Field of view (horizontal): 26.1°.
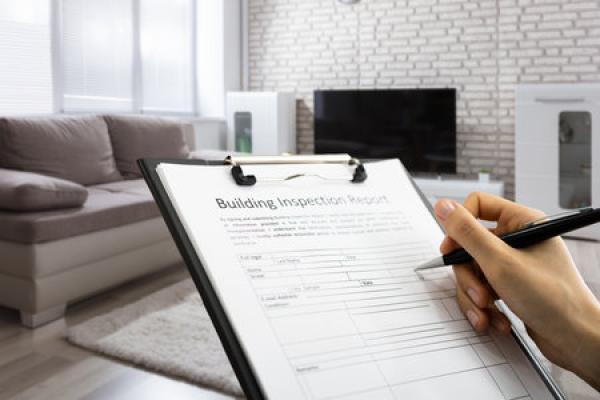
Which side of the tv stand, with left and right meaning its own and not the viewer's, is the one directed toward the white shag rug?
front

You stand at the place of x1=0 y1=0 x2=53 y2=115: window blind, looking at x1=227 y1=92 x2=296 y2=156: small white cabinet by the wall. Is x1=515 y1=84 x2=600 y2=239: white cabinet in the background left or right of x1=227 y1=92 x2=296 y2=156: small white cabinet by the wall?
right

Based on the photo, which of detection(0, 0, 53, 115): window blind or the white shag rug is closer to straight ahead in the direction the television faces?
the white shag rug

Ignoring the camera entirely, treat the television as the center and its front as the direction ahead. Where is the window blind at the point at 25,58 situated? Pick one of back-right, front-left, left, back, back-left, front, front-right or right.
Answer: front-right

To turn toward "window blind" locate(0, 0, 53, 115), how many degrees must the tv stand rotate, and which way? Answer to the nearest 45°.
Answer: approximately 45° to its right

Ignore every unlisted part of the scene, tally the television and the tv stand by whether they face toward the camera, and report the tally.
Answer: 2

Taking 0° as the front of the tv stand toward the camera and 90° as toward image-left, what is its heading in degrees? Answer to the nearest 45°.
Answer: approximately 0°

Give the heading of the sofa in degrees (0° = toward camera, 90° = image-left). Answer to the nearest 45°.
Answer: approximately 315°

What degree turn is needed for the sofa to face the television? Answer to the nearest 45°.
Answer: approximately 90° to its left
